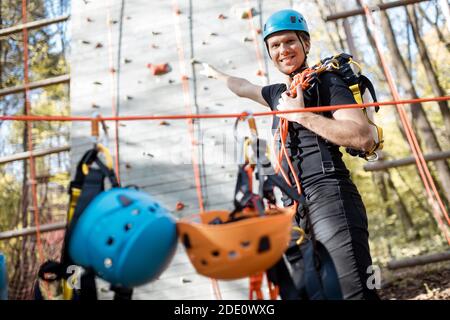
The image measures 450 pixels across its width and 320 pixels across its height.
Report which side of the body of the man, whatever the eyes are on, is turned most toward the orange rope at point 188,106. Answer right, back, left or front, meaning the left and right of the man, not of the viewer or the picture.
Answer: right

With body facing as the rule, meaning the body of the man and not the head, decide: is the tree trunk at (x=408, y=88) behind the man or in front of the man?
behind

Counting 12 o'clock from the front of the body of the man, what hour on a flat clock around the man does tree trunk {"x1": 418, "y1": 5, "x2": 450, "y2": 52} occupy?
The tree trunk is roughly at 5 o'clock from the man.

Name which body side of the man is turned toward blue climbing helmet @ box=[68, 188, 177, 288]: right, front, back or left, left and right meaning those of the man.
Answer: front

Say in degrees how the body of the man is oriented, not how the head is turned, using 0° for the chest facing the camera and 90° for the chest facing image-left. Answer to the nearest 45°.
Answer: approximately 45°
